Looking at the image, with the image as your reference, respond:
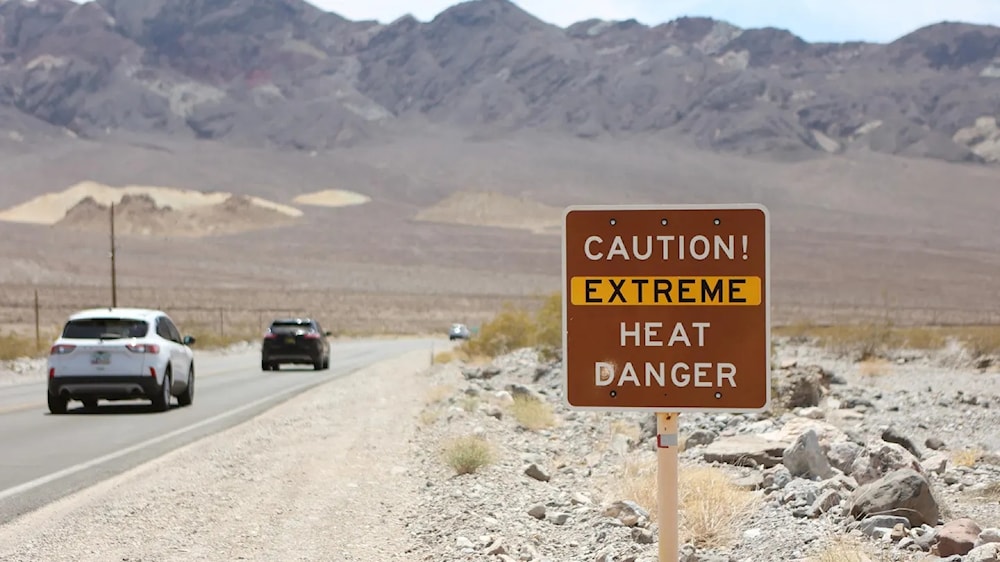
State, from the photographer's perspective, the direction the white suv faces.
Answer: facing away from the viewer

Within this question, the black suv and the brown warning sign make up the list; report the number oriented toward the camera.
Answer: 1

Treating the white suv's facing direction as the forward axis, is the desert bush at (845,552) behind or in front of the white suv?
behind

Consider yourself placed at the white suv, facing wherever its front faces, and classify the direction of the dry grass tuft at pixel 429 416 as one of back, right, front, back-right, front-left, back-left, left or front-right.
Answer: back-right

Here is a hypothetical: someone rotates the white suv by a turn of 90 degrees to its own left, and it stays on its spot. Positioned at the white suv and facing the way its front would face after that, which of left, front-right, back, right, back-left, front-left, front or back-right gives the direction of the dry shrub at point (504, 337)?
back-right

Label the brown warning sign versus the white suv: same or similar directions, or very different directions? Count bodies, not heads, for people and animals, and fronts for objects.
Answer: very different directions

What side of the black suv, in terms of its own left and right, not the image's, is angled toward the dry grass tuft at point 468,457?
back

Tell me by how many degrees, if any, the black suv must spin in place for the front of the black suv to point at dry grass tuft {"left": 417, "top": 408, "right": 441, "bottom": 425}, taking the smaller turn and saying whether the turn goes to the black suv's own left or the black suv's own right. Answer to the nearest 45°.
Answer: approximately 180°

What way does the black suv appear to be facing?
away from the camera
